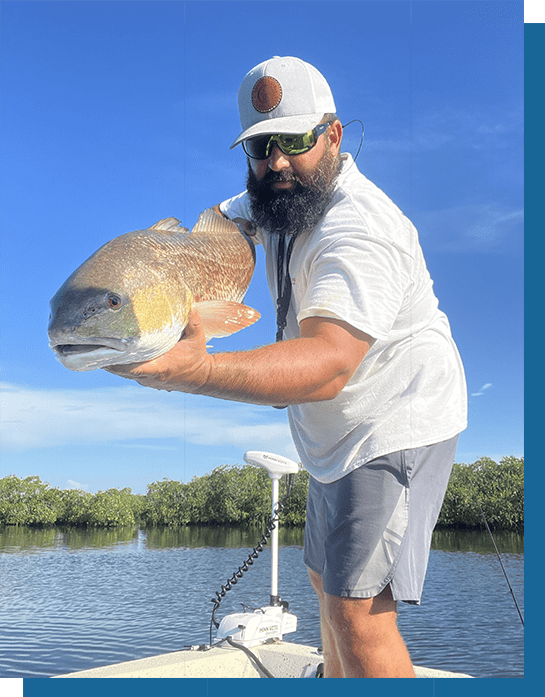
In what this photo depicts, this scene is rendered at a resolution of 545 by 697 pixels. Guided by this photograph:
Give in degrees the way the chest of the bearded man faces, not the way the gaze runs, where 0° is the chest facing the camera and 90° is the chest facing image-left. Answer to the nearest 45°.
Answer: approximately 45°
